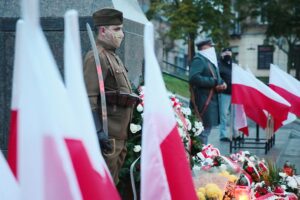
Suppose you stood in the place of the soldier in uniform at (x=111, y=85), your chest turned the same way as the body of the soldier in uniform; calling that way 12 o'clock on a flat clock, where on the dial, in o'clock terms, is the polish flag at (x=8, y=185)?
The polish flag is roughly at 2 o'clock from the soldier in uniform.

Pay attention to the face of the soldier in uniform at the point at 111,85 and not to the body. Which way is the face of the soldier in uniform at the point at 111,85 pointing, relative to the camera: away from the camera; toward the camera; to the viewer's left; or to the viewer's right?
to the viewer's right

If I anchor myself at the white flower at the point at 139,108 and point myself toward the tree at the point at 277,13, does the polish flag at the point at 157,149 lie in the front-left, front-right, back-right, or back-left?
back-right

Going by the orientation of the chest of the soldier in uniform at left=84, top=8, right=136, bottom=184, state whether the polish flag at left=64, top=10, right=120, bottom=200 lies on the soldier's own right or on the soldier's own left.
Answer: on the soldier's own right

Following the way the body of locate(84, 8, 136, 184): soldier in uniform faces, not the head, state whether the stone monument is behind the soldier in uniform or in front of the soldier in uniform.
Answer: behind

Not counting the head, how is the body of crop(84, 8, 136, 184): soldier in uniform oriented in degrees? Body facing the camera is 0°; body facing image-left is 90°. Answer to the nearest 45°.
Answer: approximately 315°

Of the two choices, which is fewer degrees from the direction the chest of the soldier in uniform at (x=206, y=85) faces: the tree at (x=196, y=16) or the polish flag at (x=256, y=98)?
the polish flag
